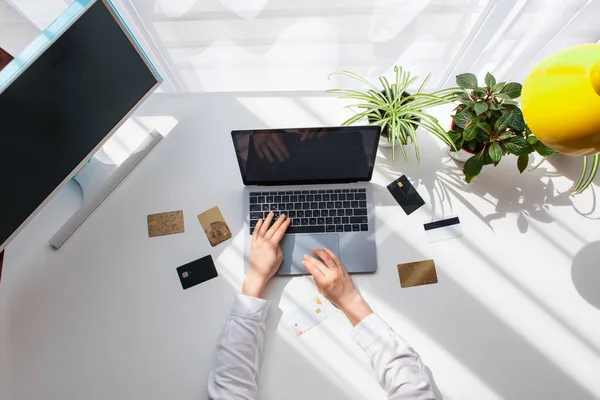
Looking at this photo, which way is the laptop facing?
toward the camera

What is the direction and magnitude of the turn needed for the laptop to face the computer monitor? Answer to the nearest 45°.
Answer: approximately 90° to its right
